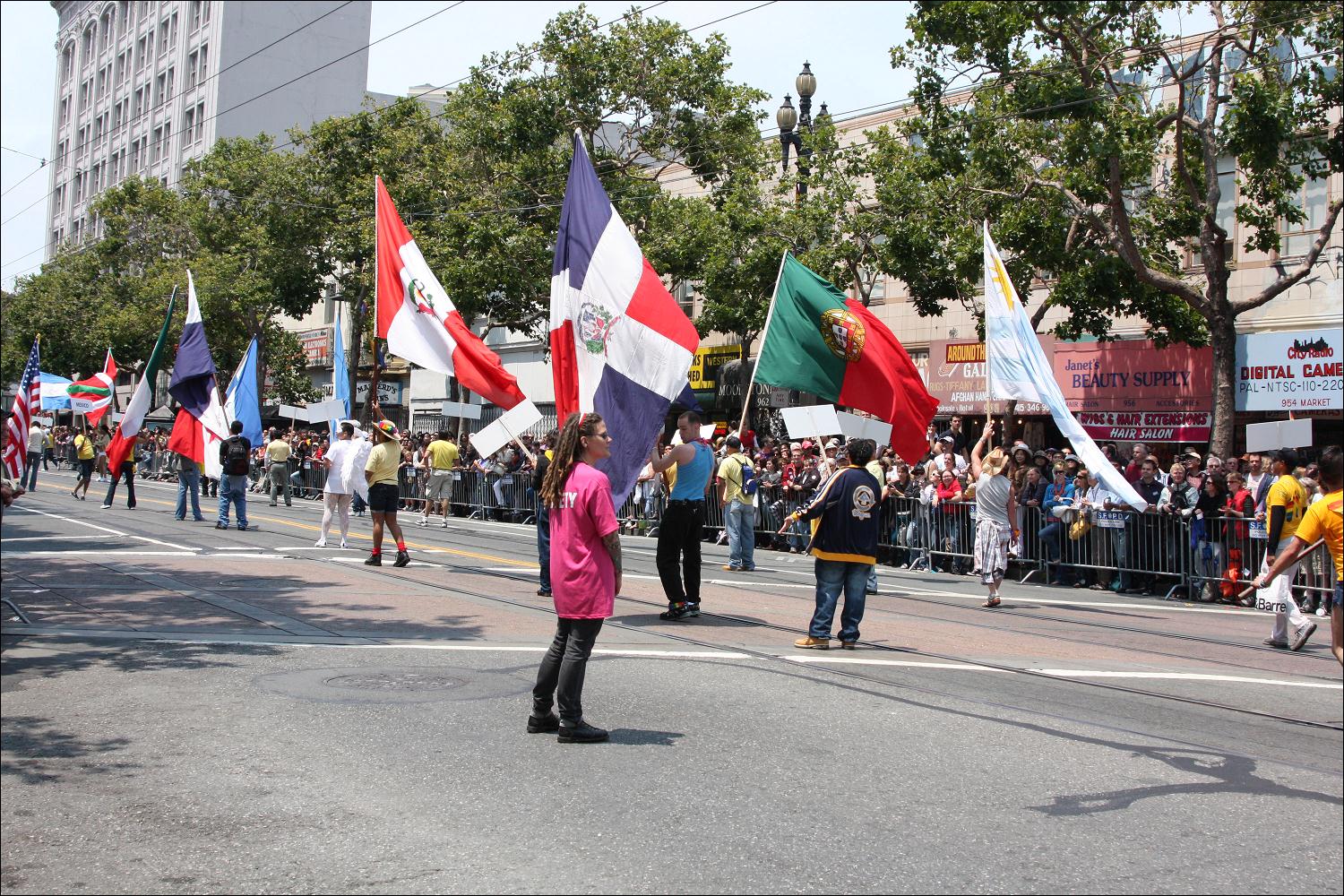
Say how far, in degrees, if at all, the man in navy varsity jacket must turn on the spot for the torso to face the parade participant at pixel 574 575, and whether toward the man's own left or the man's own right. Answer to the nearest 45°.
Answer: approximately 90° to the man's own left

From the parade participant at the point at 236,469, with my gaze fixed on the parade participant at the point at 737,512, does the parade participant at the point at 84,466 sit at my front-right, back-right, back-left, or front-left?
back-left

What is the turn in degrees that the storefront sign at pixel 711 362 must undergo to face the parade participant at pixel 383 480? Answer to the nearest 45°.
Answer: approximately 45° to its left

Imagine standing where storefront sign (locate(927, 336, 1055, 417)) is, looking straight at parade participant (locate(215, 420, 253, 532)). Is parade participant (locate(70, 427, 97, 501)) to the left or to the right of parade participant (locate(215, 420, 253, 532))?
right

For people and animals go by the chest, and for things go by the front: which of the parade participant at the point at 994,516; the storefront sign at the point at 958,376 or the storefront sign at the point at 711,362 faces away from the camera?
the parade participant

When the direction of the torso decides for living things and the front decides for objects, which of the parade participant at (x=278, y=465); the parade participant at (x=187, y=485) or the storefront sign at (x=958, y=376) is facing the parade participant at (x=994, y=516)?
the storefront sign
